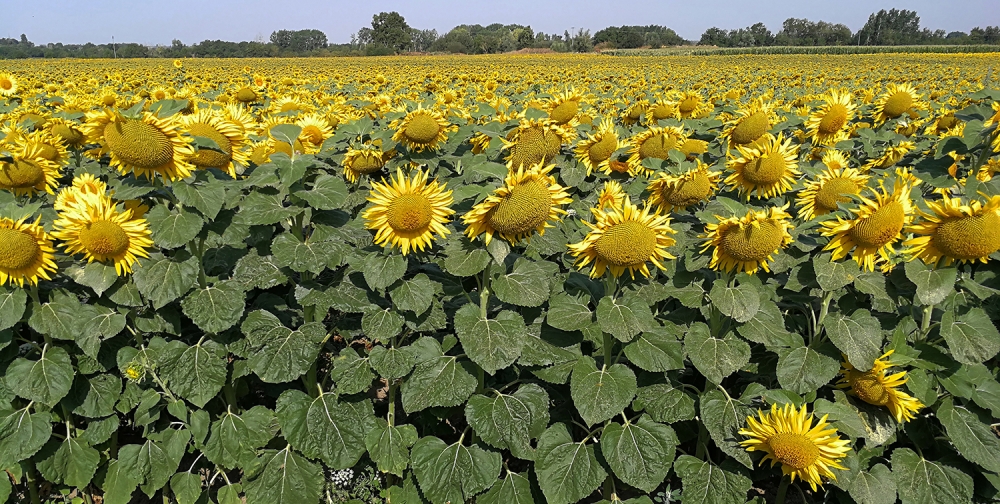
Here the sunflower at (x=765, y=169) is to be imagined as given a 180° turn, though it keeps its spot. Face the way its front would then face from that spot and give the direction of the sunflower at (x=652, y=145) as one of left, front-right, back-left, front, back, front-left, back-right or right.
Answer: front-left

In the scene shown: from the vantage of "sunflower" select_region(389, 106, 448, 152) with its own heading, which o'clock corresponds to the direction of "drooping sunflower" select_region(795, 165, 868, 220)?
The drooping sunflower is roughly at 10 o'clock from the sunflower.

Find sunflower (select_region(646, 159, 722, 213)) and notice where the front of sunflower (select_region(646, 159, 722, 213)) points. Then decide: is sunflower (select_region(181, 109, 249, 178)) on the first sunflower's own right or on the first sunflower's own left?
on the first sunflower's own right

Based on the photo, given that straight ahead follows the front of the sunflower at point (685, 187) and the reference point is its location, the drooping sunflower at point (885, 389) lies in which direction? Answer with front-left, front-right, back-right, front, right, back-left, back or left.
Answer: front-left

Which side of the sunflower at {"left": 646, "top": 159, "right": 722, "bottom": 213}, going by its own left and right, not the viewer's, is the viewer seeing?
front

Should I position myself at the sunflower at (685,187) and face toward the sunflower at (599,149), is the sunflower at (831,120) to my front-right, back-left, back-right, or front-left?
front-right

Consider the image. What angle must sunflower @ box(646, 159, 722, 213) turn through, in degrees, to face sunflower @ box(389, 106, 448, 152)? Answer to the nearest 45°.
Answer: approximately 90° to its right

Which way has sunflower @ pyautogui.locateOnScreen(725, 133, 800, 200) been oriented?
toward the camera

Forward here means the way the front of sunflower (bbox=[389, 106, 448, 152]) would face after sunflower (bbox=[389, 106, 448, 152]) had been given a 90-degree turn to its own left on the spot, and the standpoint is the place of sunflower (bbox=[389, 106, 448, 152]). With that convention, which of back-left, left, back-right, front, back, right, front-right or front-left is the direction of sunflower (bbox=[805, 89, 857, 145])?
front

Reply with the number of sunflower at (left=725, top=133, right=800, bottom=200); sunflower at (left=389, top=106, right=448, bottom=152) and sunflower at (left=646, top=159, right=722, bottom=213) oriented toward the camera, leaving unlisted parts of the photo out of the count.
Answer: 3

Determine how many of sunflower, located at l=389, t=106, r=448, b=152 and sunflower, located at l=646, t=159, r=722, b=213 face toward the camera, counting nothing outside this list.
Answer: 2

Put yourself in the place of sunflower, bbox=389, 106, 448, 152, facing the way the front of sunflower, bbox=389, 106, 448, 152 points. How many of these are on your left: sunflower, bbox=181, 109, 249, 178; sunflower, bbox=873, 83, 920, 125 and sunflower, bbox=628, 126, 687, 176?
2

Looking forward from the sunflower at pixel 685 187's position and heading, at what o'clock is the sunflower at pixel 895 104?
the sunflower at pixel 895 104 is roughly at 7 o'clock from the sunflower at pixel 685 187.

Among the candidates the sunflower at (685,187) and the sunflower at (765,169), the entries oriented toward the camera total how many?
2

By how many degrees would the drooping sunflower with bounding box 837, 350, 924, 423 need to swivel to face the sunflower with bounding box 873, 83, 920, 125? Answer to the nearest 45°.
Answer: approximately 135° to its right
